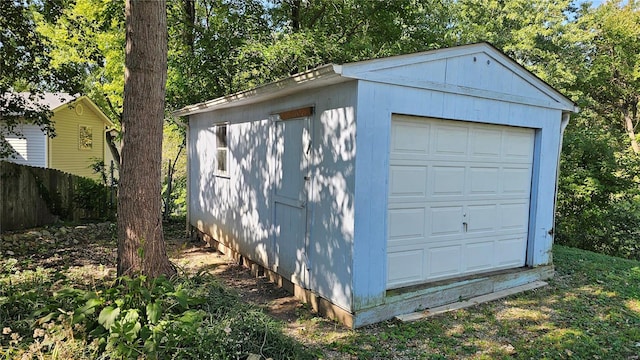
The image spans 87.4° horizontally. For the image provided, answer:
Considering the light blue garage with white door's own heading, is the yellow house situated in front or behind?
behind

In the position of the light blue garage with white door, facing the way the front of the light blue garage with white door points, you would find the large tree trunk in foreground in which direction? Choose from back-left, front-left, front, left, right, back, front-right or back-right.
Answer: right

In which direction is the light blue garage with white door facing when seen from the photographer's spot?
facing the viewer and to the right of the viewer

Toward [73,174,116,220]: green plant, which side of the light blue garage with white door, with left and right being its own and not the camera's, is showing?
back
